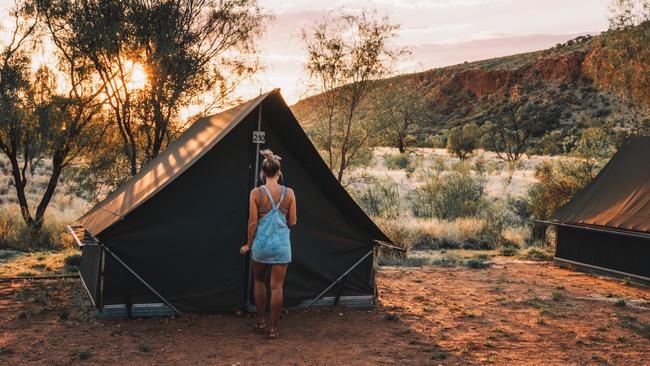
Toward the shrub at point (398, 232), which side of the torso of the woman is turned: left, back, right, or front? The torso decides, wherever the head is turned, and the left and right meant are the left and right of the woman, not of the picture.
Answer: front

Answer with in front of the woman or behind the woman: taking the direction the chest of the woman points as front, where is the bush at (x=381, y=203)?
in front

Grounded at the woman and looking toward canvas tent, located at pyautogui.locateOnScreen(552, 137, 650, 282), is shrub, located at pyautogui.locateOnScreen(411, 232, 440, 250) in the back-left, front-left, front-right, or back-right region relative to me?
front-left

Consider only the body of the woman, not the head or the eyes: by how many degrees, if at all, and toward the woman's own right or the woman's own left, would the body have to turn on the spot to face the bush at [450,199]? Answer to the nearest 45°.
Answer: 0° — they already face it

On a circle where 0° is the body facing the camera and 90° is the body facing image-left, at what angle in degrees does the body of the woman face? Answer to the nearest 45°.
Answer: approximately 180°

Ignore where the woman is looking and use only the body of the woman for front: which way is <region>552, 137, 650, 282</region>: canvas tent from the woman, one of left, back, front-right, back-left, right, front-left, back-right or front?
front-right

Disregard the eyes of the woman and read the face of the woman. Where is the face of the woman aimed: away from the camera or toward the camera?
away from the camera

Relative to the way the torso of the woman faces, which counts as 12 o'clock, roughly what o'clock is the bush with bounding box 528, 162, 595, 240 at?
The bush is roughly at 1 o'clock from the woman.

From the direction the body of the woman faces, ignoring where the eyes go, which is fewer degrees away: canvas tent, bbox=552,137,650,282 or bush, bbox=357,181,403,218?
the bush
